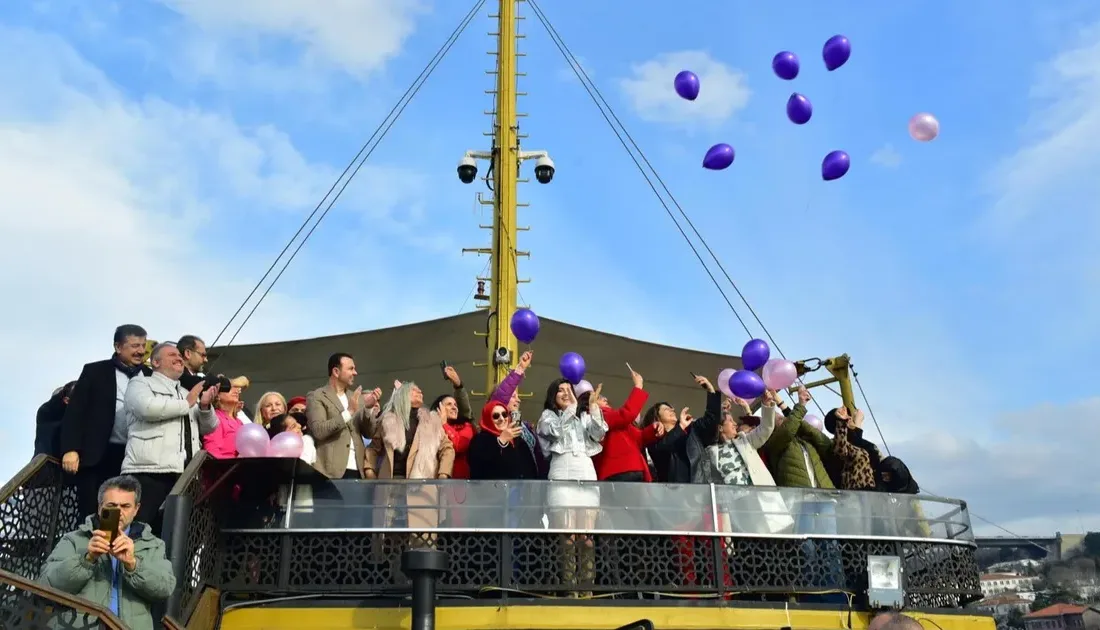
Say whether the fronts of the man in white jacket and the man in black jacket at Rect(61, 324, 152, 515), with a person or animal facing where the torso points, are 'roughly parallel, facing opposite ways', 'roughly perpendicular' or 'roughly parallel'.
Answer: roughly parallel

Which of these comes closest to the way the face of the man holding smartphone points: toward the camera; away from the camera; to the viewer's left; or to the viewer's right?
toward the camera

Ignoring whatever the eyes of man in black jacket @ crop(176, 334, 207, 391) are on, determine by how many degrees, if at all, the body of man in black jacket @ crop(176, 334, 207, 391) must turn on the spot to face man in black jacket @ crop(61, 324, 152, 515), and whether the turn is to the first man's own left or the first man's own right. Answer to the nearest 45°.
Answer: approximately 135° to the first man's own right

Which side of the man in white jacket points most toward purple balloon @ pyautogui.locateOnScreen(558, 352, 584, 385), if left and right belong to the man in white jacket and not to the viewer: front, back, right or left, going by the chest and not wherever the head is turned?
left

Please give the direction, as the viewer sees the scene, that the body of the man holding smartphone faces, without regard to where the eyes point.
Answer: toward the camera

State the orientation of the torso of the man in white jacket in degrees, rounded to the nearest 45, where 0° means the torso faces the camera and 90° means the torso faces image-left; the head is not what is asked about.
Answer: approximately 315°
